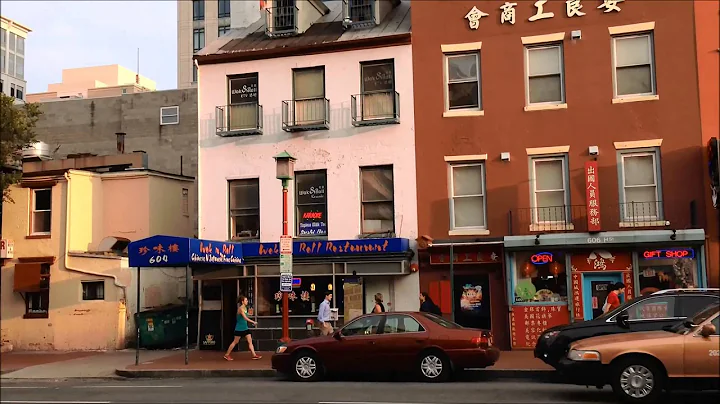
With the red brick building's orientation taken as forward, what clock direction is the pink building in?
The pink building is roughly at 3 o'clock from the red brick building.

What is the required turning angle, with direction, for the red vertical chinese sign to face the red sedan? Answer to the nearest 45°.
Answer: approximately 45° to its right

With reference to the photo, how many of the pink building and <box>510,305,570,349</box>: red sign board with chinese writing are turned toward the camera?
2

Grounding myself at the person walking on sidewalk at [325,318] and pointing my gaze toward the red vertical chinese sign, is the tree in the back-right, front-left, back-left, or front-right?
back-left

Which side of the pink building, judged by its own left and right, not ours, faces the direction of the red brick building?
left

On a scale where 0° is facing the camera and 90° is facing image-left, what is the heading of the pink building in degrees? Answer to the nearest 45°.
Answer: approximately 0°

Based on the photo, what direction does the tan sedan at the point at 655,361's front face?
to the viewer's left

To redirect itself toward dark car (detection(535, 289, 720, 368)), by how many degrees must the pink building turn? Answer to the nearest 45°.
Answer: approximately 45° to its left

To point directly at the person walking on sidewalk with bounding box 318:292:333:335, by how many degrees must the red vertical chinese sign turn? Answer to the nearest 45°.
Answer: approximately 90° to its right
